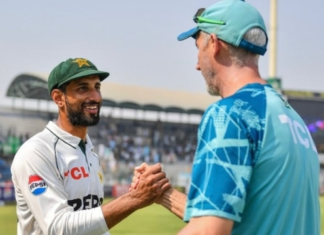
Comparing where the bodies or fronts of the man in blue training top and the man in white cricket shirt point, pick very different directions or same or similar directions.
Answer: very different directions

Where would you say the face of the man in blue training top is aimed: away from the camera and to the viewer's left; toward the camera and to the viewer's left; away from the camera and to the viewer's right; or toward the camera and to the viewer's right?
away from the camera and to the viewer's left

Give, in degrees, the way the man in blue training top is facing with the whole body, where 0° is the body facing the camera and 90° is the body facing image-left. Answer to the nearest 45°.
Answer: approximately 135°

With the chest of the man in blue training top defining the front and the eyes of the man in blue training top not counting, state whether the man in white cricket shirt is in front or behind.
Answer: in front

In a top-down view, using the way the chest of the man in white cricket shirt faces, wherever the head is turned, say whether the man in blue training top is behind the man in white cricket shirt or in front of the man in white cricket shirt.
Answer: in front
